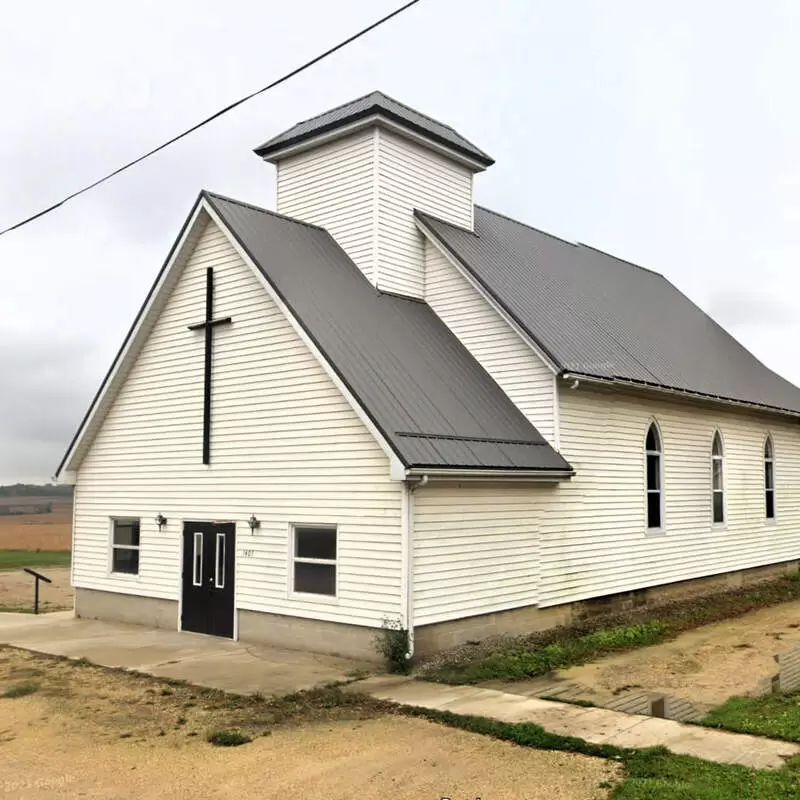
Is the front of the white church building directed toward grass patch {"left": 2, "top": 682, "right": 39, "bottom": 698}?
yes

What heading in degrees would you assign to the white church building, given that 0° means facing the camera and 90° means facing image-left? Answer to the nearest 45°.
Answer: approximately 45°

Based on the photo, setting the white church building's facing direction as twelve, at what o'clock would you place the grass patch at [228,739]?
The grass patch is roughly at 11 o'clock from the white church building.

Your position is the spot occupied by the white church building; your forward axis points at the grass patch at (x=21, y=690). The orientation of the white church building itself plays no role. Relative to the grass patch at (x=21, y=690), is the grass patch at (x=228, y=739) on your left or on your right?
left
